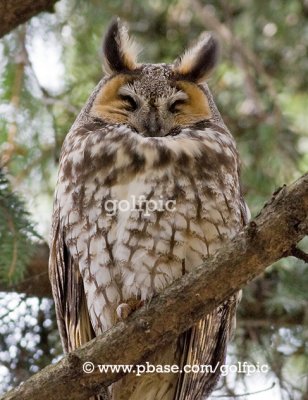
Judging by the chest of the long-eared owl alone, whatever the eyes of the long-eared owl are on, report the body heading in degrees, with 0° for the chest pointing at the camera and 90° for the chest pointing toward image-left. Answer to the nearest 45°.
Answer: approximately 0°
